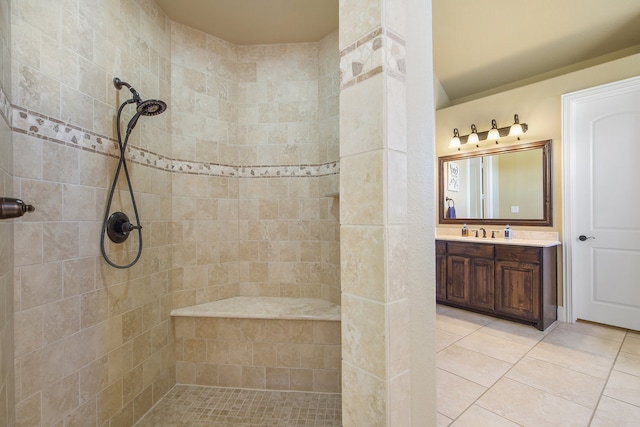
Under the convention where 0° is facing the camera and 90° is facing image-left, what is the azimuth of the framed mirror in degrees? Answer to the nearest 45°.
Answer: approximately 45°

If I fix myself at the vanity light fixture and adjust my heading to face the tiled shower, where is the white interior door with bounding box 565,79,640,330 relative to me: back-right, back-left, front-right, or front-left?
back-left

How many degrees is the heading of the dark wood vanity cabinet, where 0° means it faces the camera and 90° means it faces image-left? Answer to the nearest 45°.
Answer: approximately 45°

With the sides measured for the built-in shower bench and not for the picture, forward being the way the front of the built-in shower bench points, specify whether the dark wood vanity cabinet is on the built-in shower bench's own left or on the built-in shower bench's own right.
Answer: on the built-in shower bench's own left

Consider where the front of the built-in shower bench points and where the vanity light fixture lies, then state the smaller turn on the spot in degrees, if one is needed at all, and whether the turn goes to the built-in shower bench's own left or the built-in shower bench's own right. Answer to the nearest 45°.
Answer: approximately 90° to the built-in shower bench's own left
